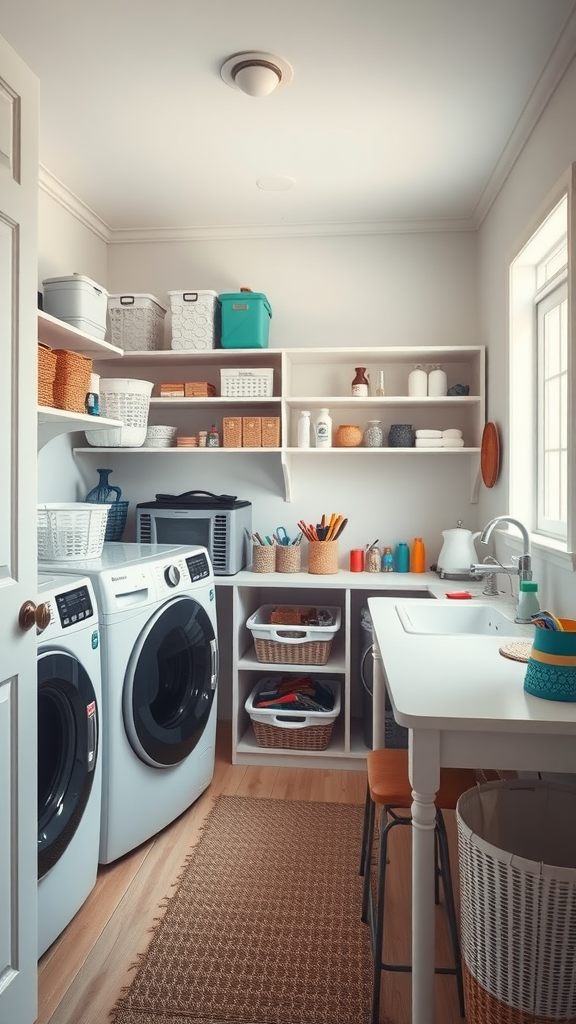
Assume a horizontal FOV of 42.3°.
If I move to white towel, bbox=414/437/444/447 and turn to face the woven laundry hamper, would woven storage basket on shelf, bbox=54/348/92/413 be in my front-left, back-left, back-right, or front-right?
front-right

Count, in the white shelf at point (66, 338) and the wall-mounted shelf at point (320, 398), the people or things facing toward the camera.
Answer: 1

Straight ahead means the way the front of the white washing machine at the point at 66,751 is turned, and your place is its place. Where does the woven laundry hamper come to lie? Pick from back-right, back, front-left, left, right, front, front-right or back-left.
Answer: front

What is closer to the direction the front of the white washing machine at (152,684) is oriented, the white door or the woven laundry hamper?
the woven laundry hamper

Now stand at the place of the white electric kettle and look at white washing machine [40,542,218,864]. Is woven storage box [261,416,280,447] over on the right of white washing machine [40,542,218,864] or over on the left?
right

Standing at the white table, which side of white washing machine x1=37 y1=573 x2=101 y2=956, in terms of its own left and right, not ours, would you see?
front

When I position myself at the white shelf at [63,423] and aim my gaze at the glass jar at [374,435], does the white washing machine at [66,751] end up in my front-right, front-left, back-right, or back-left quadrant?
back-right

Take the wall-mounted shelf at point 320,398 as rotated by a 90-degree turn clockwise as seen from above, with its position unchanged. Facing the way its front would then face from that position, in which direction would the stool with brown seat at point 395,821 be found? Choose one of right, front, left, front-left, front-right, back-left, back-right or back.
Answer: left

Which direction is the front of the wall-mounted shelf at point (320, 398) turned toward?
toward the camera

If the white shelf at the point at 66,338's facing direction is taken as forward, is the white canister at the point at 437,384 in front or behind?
in front

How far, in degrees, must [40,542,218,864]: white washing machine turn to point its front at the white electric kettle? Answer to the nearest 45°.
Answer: approximately 45° to its left

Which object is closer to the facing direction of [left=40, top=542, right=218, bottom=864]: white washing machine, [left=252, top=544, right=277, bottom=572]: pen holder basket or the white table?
the white table

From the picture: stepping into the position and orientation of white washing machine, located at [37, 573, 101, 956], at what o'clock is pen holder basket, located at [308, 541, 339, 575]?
The pen holder basket is roughly at 9 o'clock from the white washing machine.

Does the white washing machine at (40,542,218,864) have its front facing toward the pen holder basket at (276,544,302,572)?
no

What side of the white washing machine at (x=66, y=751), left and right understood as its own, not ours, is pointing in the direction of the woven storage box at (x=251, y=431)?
left

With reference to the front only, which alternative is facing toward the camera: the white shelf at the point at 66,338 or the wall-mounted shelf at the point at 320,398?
the wall-mounted shelf

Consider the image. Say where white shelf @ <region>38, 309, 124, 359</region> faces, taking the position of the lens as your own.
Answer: facing to the right of the viewer

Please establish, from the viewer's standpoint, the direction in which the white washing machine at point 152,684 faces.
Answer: facing the viewer and to the right of the viewer
